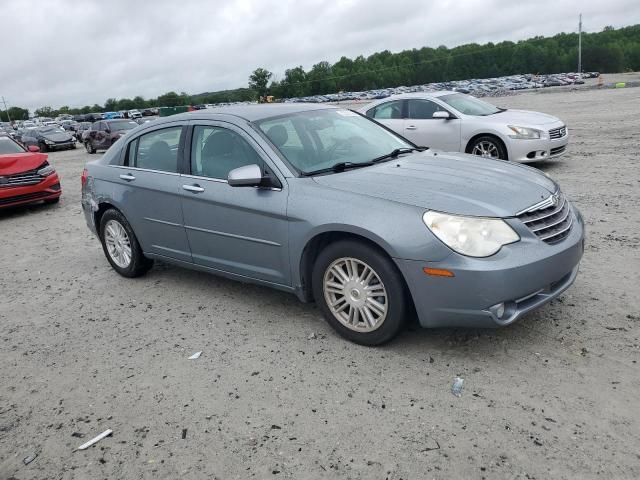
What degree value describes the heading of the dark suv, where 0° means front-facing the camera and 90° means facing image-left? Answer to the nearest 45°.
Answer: approximately 315°

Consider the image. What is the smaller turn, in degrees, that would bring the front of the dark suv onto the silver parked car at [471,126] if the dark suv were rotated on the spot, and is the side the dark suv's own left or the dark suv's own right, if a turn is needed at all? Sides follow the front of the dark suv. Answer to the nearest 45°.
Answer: approximately 45° to the dark suv's own right

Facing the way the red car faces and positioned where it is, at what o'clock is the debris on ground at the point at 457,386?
The debris on ground is roughly at 1 o'clock from the red car.

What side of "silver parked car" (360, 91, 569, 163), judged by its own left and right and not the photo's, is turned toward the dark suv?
back

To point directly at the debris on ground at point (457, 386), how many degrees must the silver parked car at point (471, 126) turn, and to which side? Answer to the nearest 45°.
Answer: approximately 45° to its right

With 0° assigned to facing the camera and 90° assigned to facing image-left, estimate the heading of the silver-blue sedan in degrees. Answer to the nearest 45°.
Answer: approximately 315°

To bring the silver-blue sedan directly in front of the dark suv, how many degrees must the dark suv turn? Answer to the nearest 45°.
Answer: approximately 45° to its right

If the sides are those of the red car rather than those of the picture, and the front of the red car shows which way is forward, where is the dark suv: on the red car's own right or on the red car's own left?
on the red car's own left

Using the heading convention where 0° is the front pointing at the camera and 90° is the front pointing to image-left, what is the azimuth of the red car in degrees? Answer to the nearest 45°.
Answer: approximately 315°

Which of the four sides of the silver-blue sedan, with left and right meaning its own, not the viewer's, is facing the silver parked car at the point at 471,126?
left

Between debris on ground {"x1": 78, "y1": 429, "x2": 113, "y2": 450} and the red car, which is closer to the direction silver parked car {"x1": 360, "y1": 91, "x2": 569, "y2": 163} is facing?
the debris on ground

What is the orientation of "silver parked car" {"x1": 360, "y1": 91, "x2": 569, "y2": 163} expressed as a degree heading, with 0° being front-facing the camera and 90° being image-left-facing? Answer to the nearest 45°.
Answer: approximately 315°

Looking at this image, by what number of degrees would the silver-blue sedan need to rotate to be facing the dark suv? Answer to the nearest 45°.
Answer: approximately 180°
